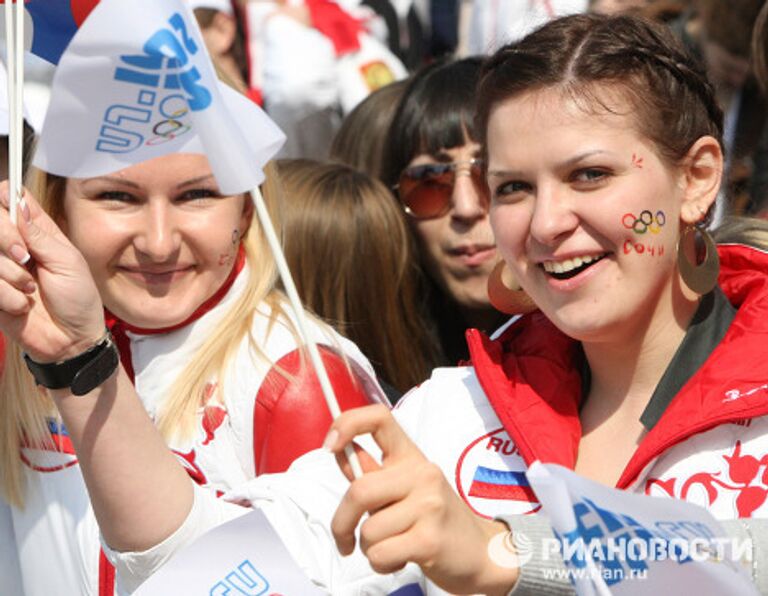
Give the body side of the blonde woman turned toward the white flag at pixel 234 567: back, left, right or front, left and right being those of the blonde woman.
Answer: front

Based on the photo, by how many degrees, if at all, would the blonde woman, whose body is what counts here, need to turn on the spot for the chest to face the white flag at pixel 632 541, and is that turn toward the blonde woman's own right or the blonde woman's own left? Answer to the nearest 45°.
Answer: approximately 45° to the blonde woman's own left

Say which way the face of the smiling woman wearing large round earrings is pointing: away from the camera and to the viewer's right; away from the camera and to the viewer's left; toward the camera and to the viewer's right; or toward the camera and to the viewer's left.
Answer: toward the camera and to the viewer's left

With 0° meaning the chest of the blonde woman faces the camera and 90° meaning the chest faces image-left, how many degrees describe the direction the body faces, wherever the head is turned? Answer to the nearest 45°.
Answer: approximately 0°

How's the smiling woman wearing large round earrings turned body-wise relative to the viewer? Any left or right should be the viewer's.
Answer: facing the viewer and to the left of the viewer
